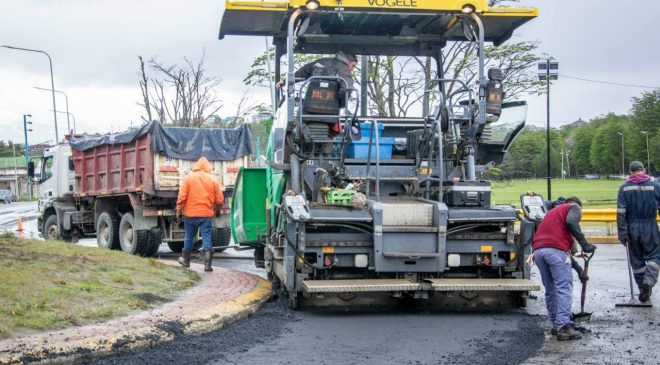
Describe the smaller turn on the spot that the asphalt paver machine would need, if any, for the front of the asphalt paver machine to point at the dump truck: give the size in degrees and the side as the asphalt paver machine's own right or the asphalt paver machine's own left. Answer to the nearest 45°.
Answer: approximately 45° to the asphalt paver machine's own left

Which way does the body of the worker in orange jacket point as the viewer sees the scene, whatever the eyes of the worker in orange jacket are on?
away from the camera

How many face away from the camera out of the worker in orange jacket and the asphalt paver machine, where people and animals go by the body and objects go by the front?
2

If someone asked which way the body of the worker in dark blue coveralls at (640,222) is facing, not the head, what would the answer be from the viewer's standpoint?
away from the camera

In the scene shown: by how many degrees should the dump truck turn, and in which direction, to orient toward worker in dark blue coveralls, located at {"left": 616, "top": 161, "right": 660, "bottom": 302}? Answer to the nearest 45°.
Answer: approximately 180°

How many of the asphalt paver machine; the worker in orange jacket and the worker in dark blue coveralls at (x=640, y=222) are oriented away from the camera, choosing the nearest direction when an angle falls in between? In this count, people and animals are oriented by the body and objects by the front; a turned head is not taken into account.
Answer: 3

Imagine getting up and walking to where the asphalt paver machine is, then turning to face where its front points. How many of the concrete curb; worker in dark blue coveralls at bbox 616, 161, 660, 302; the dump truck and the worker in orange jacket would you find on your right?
1

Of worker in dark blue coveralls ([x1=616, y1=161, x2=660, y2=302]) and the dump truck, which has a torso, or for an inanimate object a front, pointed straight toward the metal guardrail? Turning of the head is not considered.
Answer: the worker in dark blue coveralls

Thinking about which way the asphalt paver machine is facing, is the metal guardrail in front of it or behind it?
in front

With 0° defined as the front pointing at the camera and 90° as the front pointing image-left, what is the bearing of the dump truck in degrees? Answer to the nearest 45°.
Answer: approximately 135°

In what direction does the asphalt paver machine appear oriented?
away from the camera

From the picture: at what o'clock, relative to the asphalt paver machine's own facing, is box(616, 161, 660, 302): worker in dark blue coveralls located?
The worker in dark blue coveralls is roughly at 3 o'clock from the asphalt paver machine.
